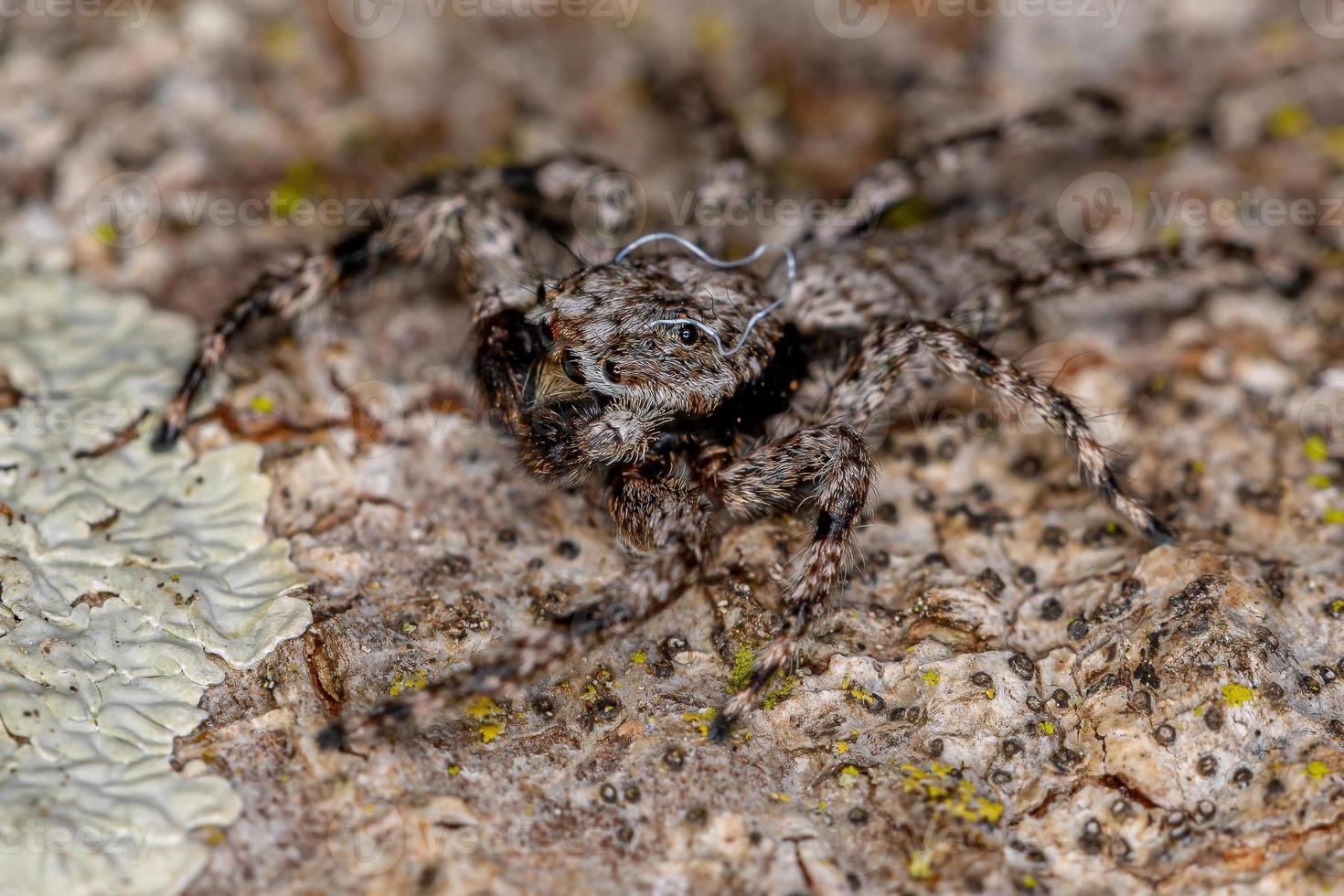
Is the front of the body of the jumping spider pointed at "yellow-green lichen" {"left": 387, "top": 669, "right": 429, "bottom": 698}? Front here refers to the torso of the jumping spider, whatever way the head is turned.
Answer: yes

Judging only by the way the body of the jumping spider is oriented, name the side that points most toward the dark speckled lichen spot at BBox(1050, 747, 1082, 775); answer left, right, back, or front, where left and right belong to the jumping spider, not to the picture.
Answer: left

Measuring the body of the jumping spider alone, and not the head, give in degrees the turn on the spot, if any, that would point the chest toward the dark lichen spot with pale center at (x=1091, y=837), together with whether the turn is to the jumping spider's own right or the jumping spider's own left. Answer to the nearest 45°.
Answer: approximately 90° to the jumping spider's own left

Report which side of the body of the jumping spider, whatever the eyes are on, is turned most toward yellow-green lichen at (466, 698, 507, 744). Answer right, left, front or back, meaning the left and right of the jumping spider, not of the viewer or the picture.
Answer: front

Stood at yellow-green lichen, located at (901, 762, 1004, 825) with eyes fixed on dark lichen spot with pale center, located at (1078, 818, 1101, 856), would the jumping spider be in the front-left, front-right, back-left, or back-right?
back-left

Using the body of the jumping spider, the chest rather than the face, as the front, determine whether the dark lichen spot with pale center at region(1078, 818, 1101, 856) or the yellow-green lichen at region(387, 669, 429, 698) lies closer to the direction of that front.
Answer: the yellow-green lichen

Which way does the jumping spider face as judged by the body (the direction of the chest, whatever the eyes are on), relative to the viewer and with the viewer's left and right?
facing the viewer and to the left of the viewer
